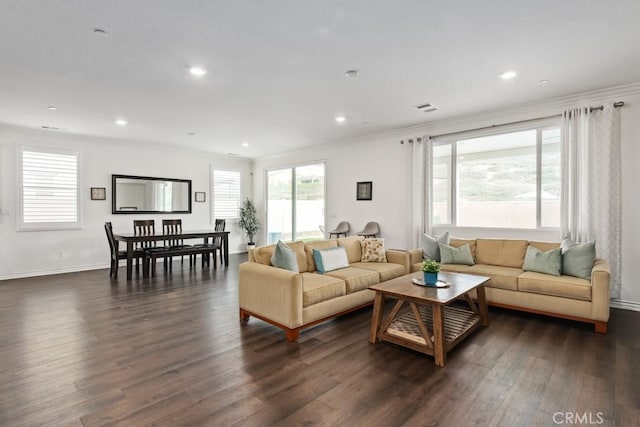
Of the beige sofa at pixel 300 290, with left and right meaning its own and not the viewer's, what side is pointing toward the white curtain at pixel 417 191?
left

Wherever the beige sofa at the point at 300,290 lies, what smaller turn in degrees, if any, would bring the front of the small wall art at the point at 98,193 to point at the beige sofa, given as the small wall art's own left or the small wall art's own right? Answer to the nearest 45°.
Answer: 0° — it already faces it

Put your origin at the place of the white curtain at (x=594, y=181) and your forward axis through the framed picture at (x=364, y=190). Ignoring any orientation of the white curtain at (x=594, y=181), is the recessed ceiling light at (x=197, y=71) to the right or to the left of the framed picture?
left

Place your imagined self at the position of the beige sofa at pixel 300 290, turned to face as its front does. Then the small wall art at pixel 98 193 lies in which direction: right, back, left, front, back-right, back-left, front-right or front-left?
back

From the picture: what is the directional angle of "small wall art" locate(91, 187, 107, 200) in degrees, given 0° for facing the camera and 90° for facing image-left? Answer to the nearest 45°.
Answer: approximately 0°

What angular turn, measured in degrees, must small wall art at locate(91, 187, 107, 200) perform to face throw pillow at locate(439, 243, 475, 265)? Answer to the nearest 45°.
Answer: approximately 45° to its left

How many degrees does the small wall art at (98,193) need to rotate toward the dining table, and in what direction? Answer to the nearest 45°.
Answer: approximately 45° to its left

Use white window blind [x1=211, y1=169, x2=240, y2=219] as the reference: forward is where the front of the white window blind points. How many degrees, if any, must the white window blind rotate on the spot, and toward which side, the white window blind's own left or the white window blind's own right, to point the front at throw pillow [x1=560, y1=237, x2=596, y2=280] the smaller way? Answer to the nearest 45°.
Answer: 0° — it already faces it

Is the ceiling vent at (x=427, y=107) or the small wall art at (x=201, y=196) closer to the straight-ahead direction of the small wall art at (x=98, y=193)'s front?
the ceiling vent

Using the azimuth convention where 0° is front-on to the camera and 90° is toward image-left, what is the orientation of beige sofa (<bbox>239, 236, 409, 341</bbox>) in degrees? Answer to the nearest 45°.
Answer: approximately 315°

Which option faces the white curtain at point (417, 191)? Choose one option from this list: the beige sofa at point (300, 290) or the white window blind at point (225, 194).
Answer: the white window blind
